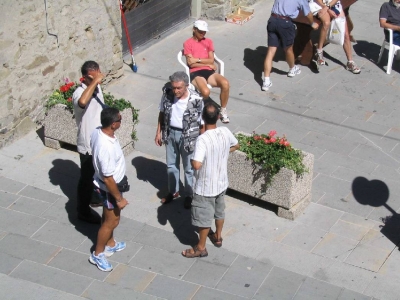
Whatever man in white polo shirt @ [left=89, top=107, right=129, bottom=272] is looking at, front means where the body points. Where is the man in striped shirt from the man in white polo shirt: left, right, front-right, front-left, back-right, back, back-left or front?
front

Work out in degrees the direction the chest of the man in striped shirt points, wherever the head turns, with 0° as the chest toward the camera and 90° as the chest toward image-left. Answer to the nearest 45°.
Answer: approximately 135°

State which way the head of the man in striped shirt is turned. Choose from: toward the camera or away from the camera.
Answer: away from the camera

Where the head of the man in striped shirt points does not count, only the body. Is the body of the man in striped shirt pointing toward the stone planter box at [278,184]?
no

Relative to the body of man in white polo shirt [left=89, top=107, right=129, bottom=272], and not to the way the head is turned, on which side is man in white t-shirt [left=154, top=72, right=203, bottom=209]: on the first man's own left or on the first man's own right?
on the first man's own left

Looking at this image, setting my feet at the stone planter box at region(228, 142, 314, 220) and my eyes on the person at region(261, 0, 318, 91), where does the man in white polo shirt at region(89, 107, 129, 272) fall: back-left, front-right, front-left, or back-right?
back-left

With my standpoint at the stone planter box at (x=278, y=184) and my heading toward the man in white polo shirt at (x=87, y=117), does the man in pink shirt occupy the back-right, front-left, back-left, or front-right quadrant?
front-right

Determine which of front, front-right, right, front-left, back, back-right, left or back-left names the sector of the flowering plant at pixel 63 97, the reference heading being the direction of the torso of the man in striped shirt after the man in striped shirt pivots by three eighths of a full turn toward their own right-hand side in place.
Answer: back-left

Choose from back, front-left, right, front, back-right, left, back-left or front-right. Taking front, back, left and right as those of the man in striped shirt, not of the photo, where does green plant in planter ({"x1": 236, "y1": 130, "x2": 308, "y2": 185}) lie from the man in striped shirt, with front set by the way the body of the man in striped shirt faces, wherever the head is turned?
right

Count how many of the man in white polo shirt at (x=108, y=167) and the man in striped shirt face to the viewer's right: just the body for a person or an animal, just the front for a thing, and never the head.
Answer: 1

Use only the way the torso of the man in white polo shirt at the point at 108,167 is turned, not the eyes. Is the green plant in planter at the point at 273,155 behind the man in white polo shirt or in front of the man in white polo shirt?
in front

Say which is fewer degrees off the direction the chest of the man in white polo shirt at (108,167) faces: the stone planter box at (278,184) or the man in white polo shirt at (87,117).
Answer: the stone planter box

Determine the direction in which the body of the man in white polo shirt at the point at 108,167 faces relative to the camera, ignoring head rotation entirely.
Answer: to the viewer's right
